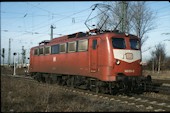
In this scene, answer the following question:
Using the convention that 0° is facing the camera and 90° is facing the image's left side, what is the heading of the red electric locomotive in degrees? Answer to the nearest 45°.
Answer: approximately 315°
